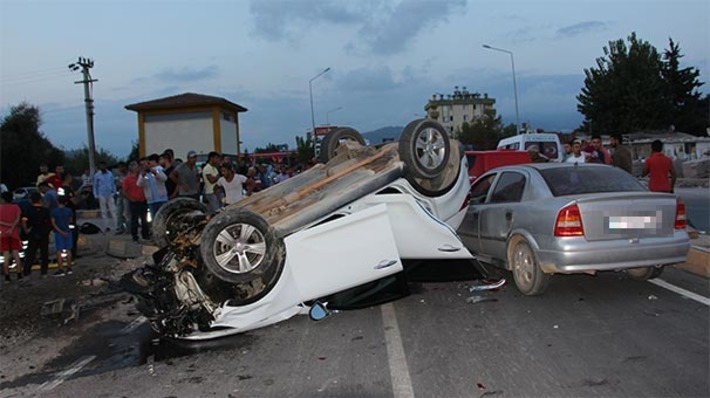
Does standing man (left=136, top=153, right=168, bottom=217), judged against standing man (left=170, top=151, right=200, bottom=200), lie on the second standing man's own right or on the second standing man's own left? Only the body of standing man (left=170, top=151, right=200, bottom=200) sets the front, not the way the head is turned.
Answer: on the second standing man's own right

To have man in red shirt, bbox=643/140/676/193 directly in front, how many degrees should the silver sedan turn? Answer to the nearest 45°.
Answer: approximately 45° to its right

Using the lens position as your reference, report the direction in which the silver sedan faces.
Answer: facing away from the viewer and to the left of the viewer

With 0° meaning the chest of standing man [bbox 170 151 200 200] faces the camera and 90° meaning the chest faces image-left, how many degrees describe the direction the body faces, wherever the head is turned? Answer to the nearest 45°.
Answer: approximately 315°

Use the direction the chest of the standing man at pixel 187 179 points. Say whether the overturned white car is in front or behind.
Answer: in front

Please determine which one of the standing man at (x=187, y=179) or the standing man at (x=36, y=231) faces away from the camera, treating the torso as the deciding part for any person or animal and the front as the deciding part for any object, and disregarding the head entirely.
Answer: the standing man at (x=36, y=231)

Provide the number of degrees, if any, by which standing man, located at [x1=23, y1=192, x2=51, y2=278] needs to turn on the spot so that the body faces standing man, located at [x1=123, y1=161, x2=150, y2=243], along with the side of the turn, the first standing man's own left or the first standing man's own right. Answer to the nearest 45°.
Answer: approximately 45° to the first standing man's own right
